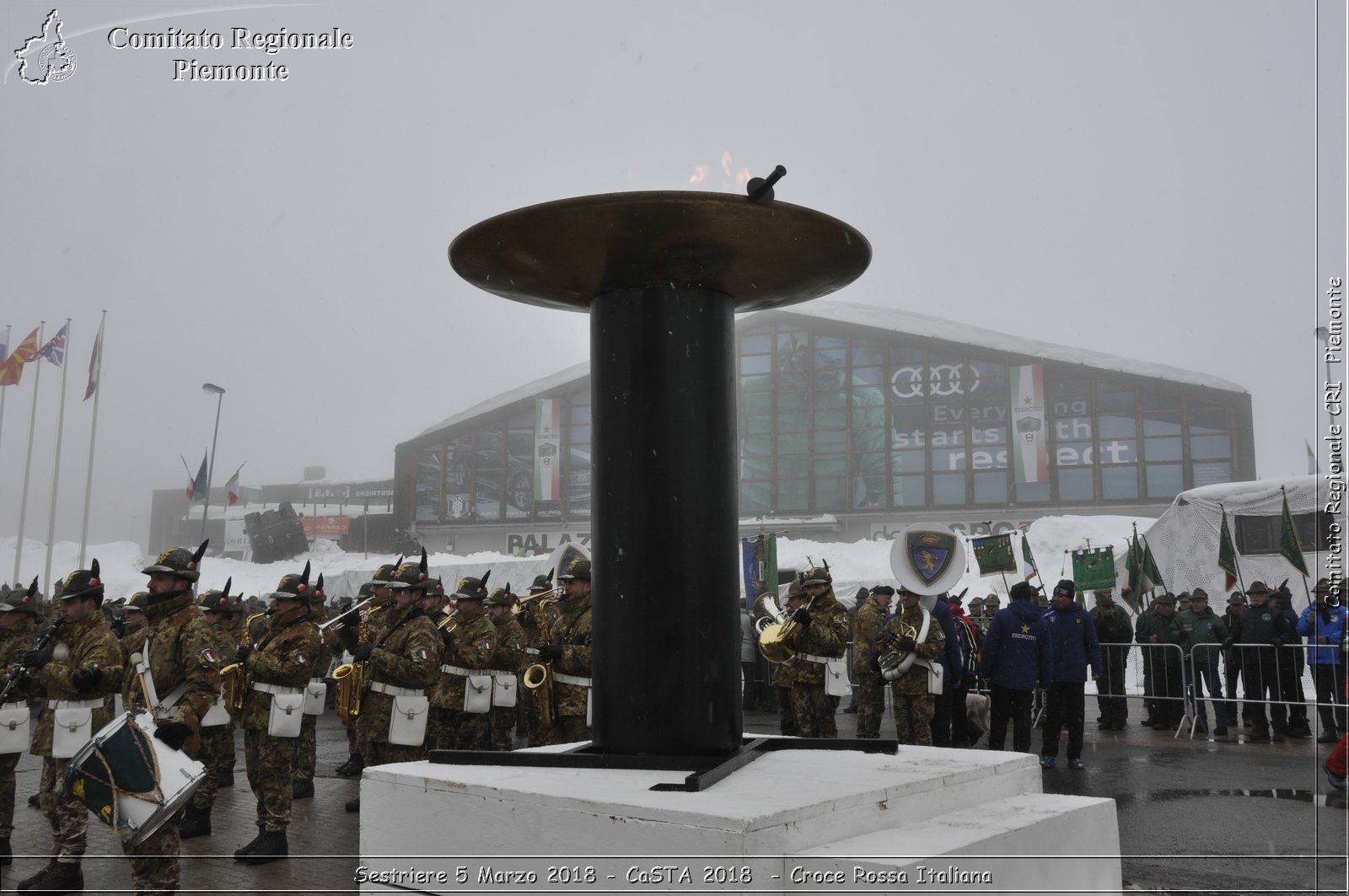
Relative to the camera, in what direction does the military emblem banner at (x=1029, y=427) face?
facing the viewer

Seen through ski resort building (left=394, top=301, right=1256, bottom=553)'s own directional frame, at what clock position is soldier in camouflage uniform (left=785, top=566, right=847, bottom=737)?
The soldier in camouflage uniform is roughly at 12 o'clock from the ski resort building.

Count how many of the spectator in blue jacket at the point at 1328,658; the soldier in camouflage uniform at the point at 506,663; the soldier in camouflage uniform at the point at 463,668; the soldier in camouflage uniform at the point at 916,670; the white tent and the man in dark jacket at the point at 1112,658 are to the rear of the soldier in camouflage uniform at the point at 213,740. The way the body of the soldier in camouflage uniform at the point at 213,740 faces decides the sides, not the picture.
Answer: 6

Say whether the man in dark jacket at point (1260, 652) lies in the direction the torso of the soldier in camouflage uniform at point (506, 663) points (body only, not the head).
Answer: no

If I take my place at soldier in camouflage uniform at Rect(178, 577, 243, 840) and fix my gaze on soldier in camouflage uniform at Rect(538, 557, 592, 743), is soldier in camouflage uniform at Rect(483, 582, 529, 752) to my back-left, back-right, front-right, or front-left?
front-left

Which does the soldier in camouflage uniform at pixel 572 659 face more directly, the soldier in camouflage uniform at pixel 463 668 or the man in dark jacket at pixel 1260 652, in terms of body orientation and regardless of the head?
the soldier in camouflage uniform

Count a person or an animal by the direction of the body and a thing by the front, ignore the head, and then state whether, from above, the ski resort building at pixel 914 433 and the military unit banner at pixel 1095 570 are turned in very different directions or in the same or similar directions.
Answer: same or similar directions

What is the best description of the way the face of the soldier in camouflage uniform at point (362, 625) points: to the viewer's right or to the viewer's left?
to the viewer's left

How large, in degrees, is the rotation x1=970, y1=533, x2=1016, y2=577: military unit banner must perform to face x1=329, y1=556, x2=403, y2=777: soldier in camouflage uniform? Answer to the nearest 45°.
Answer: approximately 45° to its right

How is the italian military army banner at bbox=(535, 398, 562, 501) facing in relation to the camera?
toward the camera

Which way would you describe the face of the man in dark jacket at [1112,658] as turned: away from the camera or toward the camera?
toward the camera

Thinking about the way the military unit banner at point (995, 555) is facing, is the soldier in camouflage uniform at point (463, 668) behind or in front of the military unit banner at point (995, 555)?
in front
